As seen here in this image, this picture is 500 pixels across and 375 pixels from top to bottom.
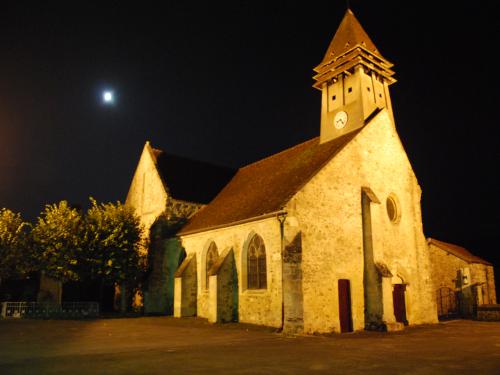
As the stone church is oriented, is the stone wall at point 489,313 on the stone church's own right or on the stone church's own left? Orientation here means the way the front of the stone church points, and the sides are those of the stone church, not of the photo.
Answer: on the stone church's own left

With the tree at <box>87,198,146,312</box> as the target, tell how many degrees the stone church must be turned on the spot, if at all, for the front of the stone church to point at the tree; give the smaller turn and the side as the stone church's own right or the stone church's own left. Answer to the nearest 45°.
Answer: approximately 135° to the stone church's own right

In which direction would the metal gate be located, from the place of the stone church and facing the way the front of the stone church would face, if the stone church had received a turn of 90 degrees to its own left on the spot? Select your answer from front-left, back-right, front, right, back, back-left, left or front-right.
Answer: front

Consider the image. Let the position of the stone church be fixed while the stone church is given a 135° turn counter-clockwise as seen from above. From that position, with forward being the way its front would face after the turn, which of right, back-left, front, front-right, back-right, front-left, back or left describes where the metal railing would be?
left

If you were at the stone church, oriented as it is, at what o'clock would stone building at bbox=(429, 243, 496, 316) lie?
The stone building is roughly at 9 o'clock from the stone church.

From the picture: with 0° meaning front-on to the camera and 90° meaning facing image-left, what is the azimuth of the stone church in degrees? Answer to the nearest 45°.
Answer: approximately 315°

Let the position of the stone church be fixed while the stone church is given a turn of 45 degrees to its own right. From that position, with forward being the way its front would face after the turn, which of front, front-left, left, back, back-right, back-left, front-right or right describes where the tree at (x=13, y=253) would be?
right
